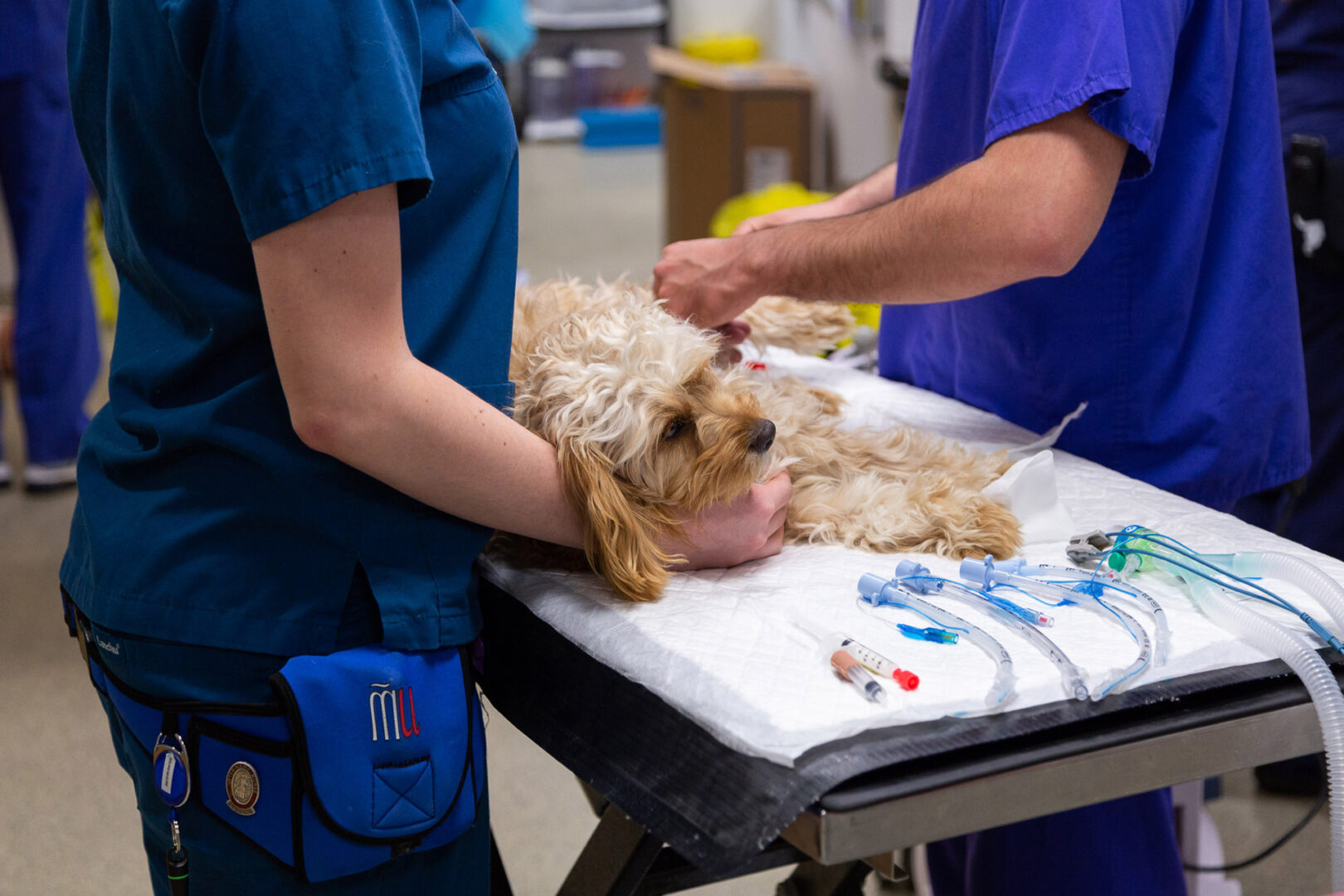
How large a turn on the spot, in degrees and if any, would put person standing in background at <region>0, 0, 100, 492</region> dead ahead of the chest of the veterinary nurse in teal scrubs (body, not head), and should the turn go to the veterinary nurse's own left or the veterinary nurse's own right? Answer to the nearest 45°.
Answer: approximately 90° to the veterinary nurse's own left

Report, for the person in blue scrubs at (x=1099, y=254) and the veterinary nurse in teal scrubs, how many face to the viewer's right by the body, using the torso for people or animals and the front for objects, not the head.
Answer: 1

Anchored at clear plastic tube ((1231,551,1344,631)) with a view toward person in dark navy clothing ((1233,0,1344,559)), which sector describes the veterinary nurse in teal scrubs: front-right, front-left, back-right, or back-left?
back-left

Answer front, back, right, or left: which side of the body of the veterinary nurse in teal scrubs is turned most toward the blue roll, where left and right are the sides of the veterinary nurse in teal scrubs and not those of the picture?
left

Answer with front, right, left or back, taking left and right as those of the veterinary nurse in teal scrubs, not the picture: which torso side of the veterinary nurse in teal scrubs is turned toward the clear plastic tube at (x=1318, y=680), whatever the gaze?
front

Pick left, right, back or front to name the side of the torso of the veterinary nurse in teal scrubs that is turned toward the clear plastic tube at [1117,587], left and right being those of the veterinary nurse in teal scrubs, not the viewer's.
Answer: front

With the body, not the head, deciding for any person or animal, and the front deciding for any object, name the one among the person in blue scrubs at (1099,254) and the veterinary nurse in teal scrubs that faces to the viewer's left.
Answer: the person in blue scrubs

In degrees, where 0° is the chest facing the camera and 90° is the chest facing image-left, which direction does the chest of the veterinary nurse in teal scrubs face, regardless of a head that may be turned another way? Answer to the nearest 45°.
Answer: approximately 270°

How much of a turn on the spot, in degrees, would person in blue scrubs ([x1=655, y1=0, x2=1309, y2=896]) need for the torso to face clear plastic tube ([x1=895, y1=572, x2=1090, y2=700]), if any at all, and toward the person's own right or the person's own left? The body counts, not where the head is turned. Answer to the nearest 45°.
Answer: approximately 90° to the person's own left

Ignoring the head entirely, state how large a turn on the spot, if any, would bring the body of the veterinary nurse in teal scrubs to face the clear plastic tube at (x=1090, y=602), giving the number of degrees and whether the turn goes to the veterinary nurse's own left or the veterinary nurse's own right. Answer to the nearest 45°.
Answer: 0° — they already face it

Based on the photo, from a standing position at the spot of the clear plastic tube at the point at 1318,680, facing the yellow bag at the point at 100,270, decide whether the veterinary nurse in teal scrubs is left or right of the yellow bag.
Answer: left

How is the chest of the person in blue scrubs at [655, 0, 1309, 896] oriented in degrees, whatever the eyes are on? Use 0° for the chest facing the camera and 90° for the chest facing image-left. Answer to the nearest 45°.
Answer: approximately 90°
